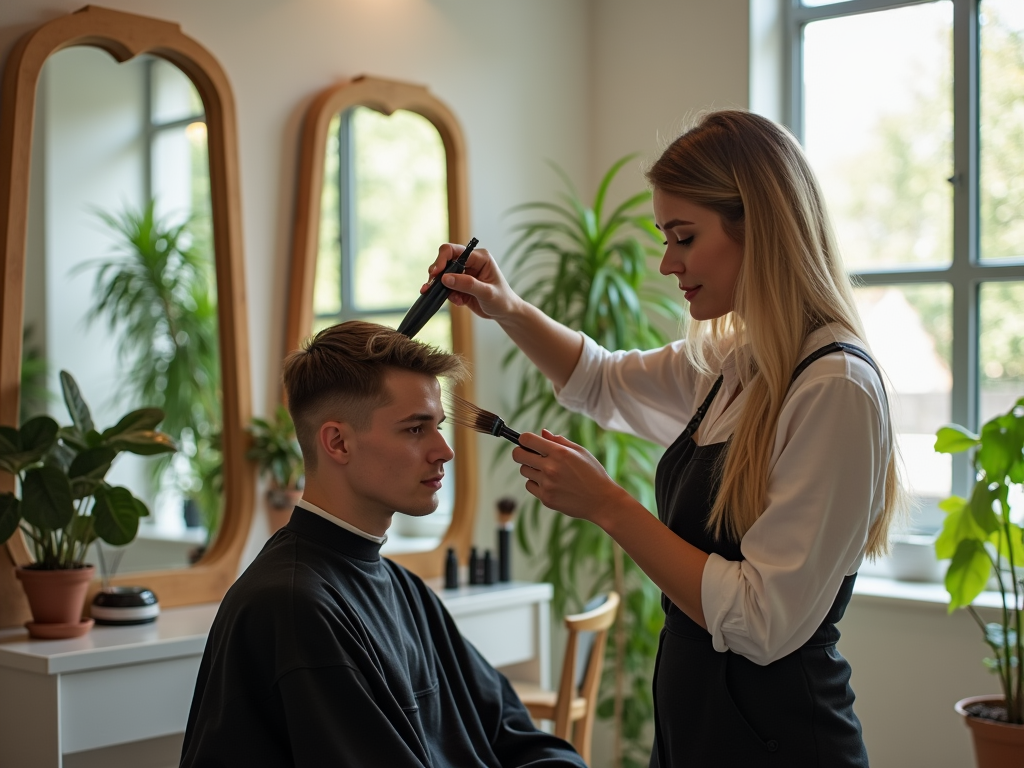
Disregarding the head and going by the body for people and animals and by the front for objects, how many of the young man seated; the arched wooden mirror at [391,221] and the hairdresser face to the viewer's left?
1

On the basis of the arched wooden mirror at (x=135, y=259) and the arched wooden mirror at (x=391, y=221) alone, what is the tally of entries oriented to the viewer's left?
0

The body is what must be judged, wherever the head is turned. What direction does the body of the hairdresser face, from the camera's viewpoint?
to the viewer's left

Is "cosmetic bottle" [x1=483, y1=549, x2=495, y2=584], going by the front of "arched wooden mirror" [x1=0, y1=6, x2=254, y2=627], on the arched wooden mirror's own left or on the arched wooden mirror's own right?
on the arched wooden mirror's own left

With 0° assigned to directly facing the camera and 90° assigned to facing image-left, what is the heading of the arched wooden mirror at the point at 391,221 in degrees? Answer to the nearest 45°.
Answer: approximately 315°

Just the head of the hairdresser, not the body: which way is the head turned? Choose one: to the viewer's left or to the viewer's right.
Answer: to the viewer's left

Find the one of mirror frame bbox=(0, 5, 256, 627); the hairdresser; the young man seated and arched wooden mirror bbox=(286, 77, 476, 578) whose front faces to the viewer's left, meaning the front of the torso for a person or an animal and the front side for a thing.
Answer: the hairdresser

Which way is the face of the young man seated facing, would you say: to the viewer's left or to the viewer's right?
to the viewer's right

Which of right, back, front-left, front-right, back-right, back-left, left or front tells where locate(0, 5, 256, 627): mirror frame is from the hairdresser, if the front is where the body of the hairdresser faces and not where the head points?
front-right

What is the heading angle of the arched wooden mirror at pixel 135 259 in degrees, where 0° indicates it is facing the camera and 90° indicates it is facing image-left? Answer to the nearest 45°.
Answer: approximately 315°

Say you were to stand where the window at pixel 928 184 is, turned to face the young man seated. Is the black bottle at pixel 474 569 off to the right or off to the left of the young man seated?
right

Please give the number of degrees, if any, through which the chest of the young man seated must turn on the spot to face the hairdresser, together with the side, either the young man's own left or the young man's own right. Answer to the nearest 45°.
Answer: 0° — they already face them

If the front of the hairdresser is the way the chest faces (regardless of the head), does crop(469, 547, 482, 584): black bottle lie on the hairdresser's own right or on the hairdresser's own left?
on the hairdresser's own right

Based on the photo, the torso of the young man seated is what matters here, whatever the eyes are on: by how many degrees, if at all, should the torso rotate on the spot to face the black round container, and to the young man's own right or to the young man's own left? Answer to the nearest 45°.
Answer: approximately 180°
